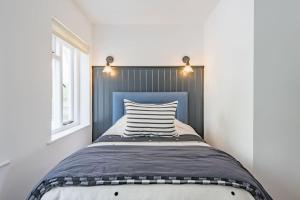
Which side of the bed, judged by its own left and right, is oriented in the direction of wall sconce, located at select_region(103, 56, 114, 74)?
back

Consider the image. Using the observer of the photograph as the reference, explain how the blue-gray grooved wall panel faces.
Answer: facing the viewer

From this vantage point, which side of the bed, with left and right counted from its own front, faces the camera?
front

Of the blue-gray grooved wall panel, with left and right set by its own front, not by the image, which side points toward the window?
right

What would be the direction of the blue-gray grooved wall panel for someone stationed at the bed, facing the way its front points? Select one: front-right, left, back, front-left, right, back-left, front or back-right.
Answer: back

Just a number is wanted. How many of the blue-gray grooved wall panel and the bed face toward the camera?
2

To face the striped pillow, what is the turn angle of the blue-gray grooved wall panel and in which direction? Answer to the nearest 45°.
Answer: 0° — it already faces it

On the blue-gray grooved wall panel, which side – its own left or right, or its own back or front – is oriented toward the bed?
front

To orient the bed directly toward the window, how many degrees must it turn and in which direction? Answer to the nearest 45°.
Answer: approximately 135° to its right
